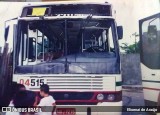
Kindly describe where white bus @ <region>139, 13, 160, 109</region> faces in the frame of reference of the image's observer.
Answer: facing the viewer and to the left of the viewer

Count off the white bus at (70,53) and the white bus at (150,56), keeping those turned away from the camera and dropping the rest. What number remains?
0

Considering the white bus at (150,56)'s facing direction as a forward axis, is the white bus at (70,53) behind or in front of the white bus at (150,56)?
in front

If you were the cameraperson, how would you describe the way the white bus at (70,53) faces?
facing the viewer

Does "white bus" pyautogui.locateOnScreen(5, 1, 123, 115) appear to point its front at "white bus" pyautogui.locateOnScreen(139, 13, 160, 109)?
no
